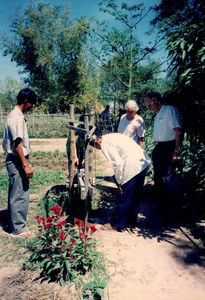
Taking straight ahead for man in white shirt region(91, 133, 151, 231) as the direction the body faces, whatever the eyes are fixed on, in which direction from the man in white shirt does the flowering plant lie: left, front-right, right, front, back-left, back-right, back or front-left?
front-left

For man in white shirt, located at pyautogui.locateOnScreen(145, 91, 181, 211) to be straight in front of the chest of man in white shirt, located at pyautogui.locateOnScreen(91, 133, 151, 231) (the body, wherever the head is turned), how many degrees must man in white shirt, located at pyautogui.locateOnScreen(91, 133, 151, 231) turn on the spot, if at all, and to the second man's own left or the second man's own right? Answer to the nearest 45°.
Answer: approximately 135° to the second man's own right

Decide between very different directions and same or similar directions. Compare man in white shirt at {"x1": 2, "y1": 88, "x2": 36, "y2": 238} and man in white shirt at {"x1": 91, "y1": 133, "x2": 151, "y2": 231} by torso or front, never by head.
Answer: very different directions

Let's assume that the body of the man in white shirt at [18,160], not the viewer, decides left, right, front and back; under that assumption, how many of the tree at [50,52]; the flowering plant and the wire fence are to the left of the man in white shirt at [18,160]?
2

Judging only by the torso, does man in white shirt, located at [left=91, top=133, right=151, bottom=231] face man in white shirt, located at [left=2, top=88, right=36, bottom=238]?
yes

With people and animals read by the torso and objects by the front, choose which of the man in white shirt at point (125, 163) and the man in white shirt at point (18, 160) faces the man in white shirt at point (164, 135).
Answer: the man in white shirt at point (18, 160)

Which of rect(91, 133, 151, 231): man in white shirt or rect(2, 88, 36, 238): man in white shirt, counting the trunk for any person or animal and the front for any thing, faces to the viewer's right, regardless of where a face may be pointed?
rect(2, 88, 36, 238): man in white shirt

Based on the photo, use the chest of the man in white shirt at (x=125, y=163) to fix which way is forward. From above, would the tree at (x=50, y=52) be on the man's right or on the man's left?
on the man's right

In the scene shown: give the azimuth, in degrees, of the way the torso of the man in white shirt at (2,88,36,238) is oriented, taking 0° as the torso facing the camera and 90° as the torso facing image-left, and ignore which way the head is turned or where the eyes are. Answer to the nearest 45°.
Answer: approximately 270°

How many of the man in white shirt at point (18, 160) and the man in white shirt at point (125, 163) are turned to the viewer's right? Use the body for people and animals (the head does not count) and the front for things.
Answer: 1

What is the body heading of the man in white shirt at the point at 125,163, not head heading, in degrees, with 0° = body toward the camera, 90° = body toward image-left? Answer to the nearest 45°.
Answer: approximately 90°

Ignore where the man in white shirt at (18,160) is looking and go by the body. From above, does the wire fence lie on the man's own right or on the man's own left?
on the man's own left

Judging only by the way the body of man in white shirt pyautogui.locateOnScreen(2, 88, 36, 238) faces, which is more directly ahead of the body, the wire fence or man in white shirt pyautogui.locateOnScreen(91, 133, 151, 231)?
the man in white shirt

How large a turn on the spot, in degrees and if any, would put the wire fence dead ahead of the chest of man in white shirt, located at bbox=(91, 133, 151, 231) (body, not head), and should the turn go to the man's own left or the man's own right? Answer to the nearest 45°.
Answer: approximately 45° to the man's own right

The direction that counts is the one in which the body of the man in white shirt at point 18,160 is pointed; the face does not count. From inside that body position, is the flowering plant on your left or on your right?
on your right
